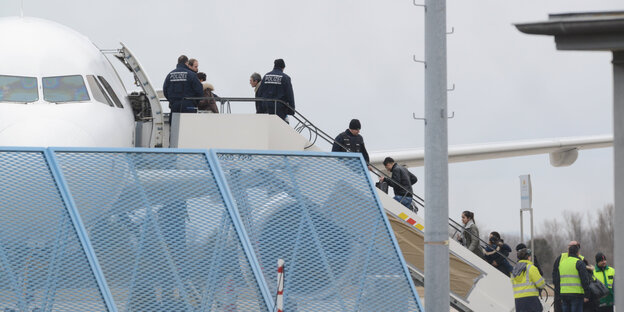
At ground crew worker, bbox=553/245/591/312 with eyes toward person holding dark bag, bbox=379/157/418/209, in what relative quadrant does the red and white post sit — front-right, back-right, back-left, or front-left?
front-left

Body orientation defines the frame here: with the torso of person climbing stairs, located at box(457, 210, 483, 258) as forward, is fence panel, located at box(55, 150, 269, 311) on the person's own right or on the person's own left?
on the person's own left

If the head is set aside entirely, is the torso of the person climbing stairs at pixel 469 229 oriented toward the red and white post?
no

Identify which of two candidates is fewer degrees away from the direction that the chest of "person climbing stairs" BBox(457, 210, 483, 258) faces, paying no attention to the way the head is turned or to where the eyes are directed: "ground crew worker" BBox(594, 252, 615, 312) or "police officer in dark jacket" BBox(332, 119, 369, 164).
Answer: the police officer in dark jacket

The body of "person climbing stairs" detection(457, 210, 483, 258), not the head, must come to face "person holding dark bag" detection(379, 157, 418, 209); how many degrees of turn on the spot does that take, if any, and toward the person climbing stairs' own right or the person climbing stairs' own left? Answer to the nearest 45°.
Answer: approximately 45° to the person climbing stairs' own left

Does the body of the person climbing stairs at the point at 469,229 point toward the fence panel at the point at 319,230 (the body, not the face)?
no

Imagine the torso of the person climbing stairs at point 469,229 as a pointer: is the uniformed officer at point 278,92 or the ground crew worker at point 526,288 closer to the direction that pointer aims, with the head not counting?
the uniformed officer

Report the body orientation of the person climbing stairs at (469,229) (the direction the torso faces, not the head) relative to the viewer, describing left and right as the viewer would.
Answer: facing to the left of the viewer

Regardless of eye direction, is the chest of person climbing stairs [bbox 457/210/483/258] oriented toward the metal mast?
no

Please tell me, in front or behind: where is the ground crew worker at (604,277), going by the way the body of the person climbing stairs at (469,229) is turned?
behind

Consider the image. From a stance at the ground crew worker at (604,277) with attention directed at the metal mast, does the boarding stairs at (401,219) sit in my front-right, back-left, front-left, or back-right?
front-right
